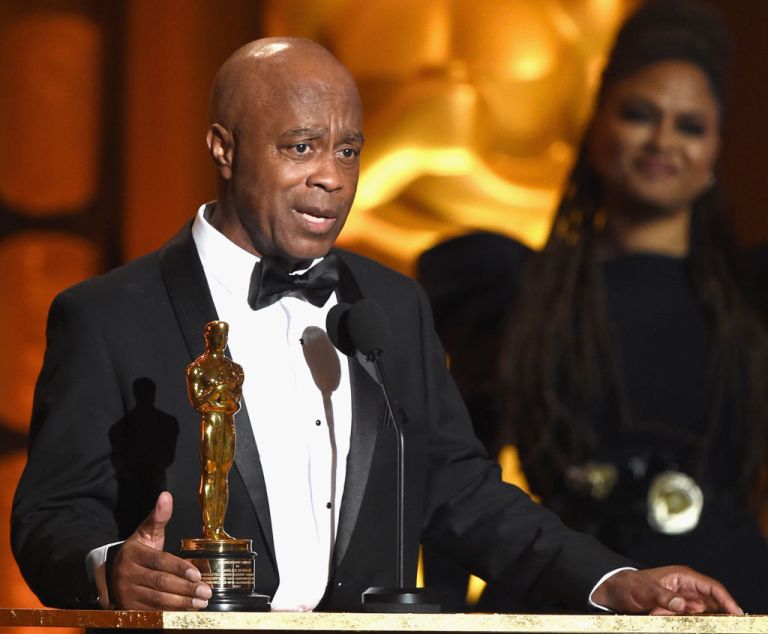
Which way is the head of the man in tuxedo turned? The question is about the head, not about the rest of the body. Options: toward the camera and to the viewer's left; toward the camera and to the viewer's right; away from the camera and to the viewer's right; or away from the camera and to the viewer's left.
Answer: toward the camera and to the viewer's right

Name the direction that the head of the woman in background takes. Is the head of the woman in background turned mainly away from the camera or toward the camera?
toward the camera

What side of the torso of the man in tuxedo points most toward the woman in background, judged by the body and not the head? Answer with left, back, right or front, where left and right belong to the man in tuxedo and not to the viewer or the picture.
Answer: left

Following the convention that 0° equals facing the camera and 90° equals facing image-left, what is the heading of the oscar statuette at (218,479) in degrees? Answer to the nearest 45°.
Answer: approximately 315°

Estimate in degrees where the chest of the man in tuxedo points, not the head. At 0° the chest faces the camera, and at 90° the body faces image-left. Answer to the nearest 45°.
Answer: approximately 315°
